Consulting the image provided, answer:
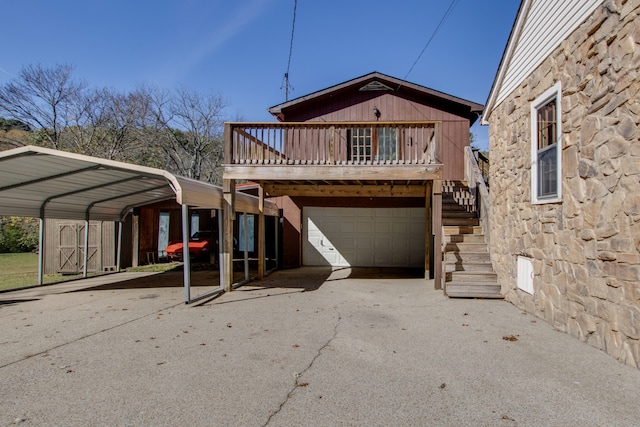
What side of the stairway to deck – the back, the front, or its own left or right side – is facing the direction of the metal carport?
right

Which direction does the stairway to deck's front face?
toward the camera

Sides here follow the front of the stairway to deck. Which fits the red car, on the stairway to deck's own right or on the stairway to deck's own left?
on the stairway to deck's own right

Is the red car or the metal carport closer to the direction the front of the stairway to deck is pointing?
the metal carport
